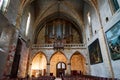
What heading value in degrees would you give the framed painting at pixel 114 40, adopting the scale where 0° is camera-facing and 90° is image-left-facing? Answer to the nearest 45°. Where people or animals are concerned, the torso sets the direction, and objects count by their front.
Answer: approximately 45°

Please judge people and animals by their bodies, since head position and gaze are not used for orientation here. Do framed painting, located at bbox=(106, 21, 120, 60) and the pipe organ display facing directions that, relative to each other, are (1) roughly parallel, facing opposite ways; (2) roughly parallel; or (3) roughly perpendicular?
roughly perpendicular

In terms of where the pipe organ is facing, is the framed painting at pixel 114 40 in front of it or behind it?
in front

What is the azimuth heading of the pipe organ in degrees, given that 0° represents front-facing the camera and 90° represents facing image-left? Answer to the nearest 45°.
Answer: approximately 0°

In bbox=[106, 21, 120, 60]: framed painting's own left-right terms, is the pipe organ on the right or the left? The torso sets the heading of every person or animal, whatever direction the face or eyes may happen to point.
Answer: on its right
